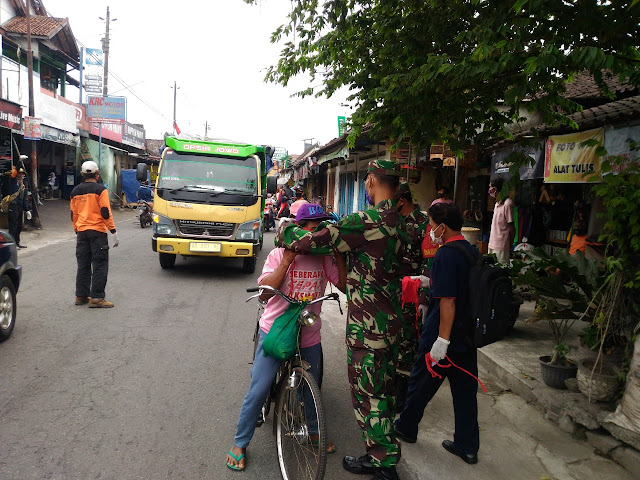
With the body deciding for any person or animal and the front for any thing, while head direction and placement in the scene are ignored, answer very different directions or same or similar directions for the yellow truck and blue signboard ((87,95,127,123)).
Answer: same or similar directions

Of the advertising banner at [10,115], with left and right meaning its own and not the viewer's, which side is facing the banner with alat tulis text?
front

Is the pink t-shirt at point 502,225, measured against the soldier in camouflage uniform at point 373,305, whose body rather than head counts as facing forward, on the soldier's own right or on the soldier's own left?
on the soldier's own right

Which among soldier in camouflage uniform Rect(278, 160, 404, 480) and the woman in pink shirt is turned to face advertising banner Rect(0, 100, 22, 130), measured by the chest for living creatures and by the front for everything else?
the soldier in camouflage uniform

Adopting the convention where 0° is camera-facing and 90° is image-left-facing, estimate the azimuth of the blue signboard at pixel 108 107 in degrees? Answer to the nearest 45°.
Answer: approximately 0°

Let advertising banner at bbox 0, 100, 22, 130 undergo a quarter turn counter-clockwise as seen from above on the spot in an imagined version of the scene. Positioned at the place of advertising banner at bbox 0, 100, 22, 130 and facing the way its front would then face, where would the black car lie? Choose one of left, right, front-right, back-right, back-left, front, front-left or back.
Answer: back-right

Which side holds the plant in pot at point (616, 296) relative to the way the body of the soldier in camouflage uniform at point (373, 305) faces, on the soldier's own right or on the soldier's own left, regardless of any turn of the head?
on the soldier's own right

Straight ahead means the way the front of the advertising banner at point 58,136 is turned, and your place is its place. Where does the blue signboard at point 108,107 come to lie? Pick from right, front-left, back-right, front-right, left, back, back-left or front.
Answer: left

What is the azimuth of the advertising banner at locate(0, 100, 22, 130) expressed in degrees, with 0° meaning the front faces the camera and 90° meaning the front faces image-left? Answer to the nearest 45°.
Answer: approximately 315°

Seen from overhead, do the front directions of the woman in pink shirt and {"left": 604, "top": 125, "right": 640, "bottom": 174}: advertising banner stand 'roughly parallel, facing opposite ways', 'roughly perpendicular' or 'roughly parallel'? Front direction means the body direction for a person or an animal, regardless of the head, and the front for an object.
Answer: roughly perpendicular

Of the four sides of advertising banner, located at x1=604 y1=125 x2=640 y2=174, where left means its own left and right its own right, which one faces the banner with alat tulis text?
right

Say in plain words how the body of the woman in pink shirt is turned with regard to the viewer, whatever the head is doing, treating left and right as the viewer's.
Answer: facing the viewer

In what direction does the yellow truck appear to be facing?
toward the camera

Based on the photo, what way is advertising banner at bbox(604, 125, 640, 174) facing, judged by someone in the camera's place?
facing the viewer and to the left of the viewer

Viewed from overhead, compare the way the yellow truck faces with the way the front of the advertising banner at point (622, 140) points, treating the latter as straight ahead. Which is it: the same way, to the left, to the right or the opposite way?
to the left

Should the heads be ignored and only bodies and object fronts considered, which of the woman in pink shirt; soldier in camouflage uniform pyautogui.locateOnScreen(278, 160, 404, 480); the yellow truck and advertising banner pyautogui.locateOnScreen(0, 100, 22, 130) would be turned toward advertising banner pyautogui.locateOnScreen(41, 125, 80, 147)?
the soldier in camouflage uniform
